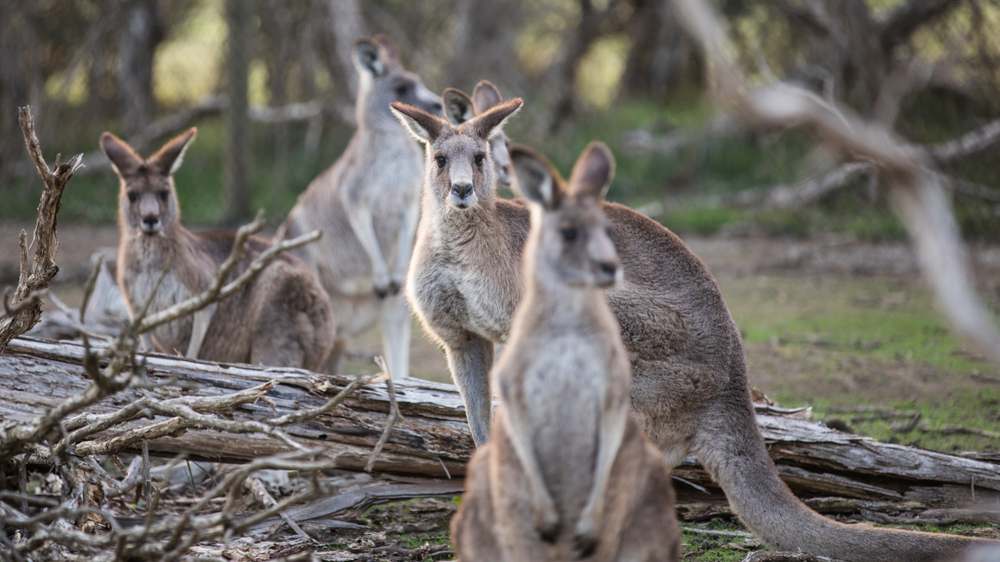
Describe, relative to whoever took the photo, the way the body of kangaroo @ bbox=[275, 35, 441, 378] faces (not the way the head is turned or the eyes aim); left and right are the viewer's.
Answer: facing the viewer and to the right of the viewer

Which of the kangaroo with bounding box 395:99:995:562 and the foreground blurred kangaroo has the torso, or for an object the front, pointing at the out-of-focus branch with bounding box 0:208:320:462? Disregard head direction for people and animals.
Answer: the kangaroo

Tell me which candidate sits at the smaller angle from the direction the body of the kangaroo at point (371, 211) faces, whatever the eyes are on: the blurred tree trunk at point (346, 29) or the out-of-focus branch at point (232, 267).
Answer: the out-of-focus branch

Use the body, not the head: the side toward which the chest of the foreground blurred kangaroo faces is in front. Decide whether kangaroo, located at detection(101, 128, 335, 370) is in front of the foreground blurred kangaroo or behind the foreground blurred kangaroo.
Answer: behind

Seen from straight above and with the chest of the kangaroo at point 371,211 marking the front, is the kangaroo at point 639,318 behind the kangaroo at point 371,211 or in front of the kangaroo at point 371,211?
in front

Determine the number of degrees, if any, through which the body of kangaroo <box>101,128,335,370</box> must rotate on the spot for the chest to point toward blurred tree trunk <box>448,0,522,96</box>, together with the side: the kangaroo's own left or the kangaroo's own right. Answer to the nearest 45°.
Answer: approximately 180°

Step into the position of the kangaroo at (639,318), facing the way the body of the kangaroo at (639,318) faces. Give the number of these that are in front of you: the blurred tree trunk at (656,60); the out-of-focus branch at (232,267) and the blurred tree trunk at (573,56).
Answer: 1

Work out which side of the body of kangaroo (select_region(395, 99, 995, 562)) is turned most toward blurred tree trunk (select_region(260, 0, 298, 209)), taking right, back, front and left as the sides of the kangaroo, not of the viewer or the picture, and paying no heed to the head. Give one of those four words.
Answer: right

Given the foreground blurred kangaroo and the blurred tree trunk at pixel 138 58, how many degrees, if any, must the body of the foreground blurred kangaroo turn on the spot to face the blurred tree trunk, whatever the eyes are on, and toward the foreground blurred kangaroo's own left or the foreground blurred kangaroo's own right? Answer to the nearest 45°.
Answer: approximately 135° to the foreground blurred kangaroo's own right

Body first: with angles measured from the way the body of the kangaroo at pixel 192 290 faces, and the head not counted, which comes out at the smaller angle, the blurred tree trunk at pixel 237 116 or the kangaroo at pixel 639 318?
the kangaroo

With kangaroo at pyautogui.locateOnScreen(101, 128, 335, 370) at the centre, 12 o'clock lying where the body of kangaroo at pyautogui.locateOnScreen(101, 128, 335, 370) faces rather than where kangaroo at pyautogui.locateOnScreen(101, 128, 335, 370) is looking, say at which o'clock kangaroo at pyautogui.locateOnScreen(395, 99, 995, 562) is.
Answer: kangaroo at pyautogui.locateOnScreen(395, 99, 995, 562) is roughly at 9 o'clock from kangaroo at pyautogui.locateOnScreen(101, 128, 335, 370).

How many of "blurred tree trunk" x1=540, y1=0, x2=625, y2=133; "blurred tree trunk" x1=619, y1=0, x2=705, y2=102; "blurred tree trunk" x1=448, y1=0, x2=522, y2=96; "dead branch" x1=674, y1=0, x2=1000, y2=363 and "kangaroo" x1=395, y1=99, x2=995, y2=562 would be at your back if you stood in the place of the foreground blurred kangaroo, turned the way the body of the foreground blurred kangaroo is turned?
4

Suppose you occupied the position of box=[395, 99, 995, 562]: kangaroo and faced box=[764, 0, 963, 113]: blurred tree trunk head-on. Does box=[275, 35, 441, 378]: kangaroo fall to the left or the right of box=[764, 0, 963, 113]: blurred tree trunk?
left
